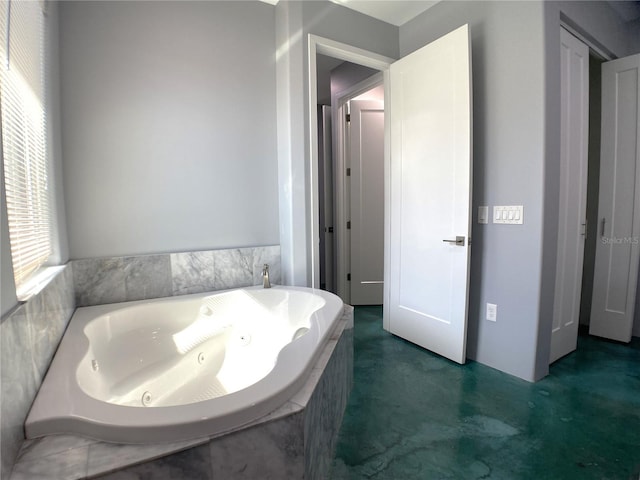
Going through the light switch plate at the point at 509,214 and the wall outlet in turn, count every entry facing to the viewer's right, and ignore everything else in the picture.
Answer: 0

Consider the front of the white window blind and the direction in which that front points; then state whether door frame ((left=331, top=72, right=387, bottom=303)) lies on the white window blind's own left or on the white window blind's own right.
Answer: on the white window blind's own left

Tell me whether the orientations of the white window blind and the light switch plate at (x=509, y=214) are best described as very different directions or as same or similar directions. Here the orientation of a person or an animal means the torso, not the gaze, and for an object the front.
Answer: very different directions

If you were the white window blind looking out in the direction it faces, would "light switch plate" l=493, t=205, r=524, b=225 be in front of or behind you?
in front

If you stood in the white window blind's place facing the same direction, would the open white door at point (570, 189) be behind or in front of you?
in front

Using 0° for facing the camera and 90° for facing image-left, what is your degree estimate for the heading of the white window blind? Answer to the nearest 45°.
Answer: approximately 315°

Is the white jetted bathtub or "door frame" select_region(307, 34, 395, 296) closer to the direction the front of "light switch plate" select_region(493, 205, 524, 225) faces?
the white jetted bathtub

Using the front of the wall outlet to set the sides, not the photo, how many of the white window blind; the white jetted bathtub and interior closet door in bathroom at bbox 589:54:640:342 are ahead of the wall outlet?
2

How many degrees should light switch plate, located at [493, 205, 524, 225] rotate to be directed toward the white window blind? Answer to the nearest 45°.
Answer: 0° — it already faces it

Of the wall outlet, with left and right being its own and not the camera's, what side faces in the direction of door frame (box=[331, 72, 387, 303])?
right

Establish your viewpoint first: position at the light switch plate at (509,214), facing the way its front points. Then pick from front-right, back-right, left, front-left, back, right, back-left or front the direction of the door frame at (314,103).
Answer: front-right

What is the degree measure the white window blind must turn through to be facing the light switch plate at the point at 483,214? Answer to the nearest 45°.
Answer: approximately 45° to its left

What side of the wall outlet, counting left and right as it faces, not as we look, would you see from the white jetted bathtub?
front

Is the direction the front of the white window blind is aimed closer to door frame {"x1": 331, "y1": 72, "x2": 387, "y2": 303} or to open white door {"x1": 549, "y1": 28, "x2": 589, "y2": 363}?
the open white door
